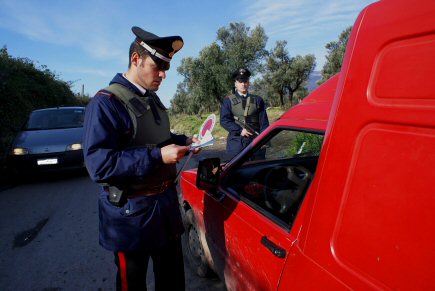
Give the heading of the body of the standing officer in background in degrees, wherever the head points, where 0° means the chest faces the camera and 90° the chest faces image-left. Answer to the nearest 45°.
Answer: approximately 0°

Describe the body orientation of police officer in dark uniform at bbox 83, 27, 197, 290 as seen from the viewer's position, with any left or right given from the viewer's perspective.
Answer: facing the viewer and to the right of the viewer

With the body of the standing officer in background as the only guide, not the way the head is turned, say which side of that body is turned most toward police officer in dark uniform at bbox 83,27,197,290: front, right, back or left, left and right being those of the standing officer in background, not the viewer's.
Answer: front

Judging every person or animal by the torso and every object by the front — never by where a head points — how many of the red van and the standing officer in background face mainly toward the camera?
1

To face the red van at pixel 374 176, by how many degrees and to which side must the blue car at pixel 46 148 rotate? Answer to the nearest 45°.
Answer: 0° — it already faces it

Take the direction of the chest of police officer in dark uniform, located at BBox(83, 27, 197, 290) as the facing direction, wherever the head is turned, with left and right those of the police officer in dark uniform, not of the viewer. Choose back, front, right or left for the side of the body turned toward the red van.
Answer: front

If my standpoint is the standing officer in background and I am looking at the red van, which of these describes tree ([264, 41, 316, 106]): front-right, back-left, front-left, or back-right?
back-left

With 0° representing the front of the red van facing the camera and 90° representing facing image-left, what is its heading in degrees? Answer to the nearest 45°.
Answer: approximately 135°

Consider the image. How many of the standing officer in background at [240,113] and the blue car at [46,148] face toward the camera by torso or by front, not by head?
2

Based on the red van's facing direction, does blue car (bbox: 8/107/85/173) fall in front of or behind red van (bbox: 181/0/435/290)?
in front

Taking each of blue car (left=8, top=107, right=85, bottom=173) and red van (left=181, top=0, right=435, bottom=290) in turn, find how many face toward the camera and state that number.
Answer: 1
